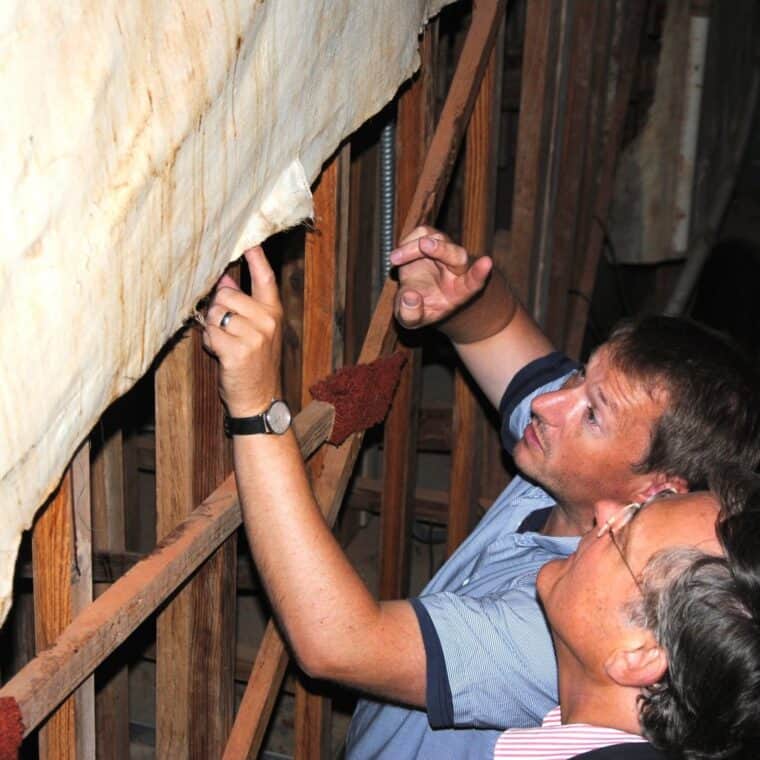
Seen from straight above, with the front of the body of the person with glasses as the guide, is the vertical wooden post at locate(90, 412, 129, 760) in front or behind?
in front

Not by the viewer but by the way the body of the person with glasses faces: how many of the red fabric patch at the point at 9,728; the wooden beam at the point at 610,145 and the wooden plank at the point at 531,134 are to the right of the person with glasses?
2

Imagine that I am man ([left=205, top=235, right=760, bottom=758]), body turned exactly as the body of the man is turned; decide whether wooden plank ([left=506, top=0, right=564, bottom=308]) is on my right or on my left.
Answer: on my right

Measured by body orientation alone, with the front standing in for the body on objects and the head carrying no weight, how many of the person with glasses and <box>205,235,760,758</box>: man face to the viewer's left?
2

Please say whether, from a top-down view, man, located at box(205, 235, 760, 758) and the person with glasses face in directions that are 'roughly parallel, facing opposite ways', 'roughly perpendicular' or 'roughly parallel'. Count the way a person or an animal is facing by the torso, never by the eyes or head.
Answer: roughly parallel

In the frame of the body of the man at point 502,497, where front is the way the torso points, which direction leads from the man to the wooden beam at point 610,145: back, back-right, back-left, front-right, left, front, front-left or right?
right

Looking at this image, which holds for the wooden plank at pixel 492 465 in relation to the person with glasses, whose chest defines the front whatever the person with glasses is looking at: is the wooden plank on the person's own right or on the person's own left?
on the person's own right

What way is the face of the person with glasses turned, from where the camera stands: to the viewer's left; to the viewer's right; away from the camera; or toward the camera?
to the viewer's left

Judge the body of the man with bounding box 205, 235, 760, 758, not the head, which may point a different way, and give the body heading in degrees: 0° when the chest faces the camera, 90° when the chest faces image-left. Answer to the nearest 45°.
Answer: approximately 90°

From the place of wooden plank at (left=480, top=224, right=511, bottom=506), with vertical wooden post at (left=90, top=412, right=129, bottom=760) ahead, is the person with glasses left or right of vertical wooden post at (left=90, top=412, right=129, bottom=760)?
left

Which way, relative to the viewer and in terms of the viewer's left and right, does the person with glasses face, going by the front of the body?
facing to the left of the viewer

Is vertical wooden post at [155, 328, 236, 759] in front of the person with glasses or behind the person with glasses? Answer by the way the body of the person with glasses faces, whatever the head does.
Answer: in front
